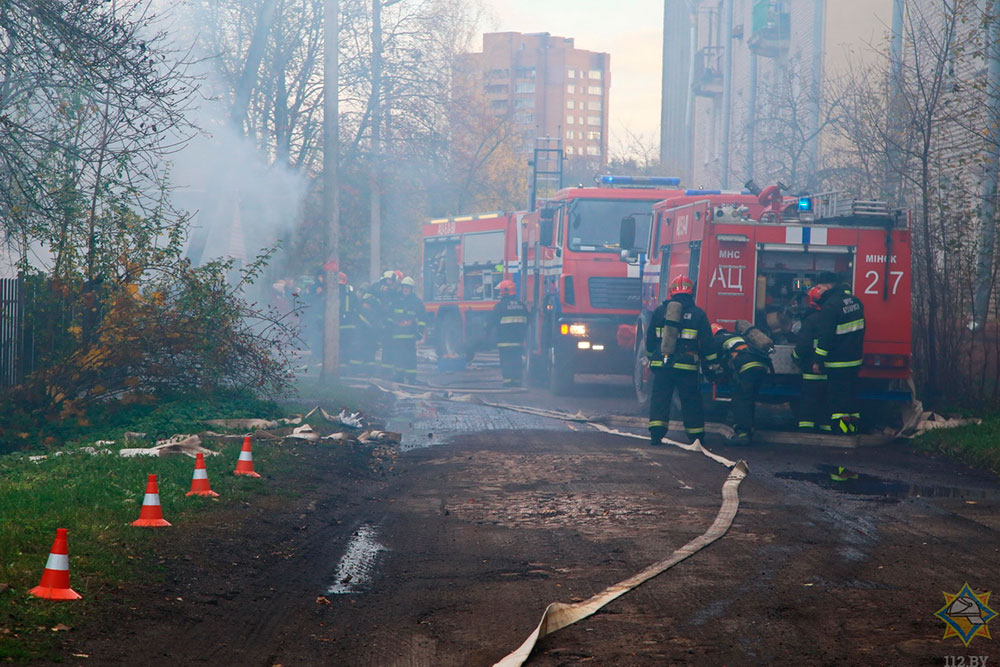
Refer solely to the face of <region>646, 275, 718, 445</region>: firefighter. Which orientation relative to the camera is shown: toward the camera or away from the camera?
away from the camera

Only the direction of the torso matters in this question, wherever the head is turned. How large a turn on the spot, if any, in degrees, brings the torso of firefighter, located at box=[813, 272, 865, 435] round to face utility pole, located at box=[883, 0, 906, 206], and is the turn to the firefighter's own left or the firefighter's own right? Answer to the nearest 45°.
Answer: approximately 45° to the firefighter's own right

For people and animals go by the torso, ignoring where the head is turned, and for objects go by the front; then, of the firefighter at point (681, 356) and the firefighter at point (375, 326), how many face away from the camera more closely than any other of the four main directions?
1

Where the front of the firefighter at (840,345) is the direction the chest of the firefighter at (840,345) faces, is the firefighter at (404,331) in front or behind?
in front

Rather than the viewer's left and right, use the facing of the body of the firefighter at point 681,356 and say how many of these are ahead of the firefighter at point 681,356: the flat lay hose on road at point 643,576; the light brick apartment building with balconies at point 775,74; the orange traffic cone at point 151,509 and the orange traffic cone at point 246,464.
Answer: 1

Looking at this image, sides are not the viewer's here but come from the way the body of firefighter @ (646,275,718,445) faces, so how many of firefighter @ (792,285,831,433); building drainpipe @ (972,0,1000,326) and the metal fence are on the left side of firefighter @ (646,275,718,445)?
1

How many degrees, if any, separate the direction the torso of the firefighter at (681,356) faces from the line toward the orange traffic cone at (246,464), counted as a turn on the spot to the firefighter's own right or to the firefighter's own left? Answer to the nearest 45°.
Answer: approximately 135° to the firefighter's own left

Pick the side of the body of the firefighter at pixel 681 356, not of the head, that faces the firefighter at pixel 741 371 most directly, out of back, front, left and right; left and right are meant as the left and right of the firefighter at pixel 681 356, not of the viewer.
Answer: right

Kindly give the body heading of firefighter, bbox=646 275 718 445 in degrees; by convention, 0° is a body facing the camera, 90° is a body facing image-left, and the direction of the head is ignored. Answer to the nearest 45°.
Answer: approximately 180°

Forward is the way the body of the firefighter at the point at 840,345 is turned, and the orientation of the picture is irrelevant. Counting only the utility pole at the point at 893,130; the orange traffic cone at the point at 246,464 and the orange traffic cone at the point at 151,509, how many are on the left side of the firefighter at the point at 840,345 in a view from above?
2
